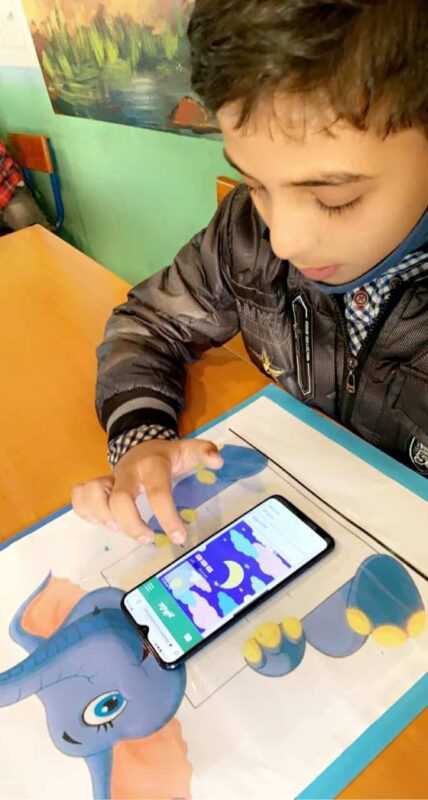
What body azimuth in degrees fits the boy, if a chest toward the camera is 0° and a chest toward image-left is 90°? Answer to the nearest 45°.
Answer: approximately 45°
